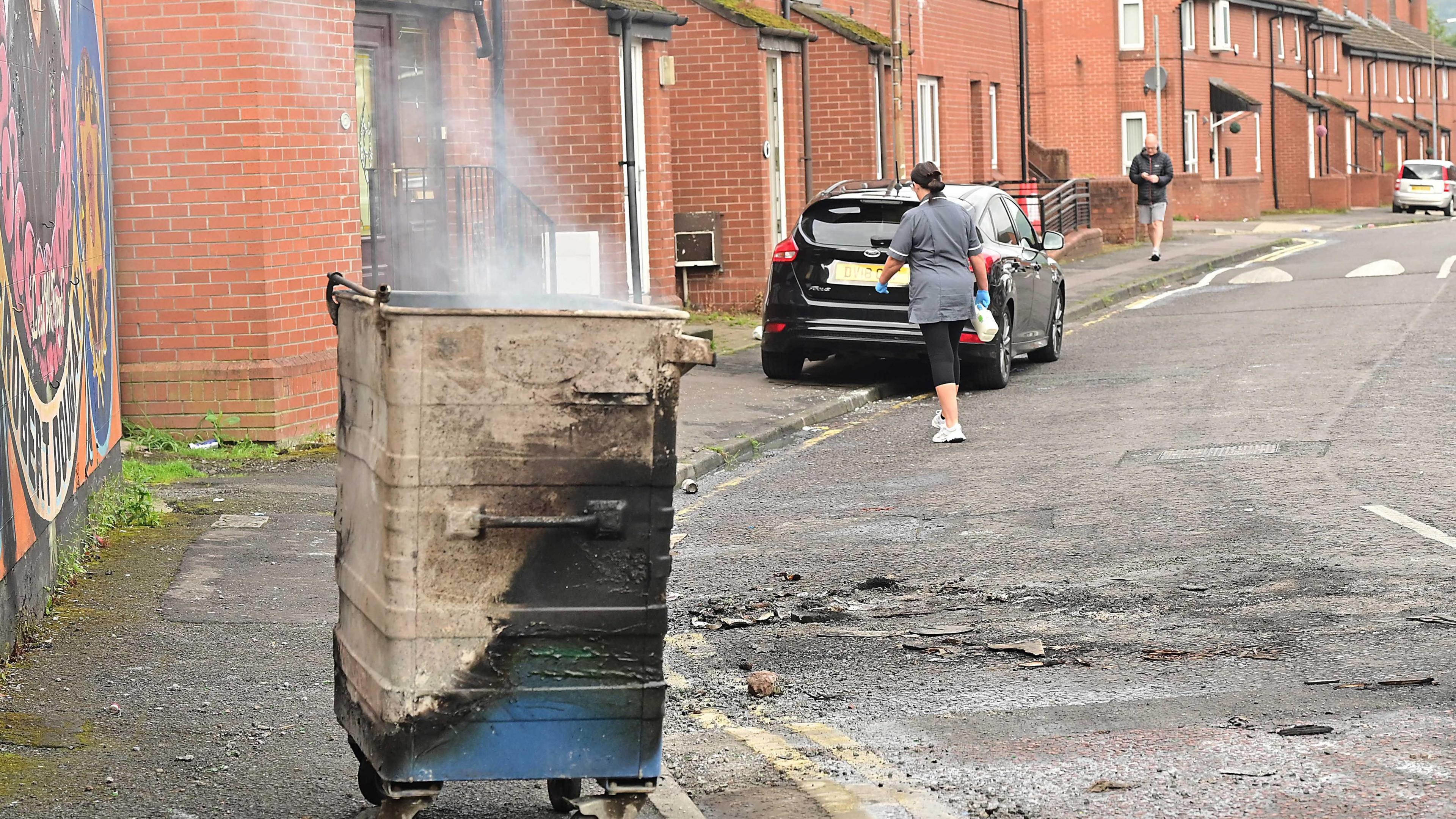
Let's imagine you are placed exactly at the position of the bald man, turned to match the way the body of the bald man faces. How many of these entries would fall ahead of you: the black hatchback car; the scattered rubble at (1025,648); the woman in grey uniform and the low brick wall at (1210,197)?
3

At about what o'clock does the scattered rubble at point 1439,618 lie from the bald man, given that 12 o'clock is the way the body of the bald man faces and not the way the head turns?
The scattered rubble is roughly at 12 o'clock from the bald man.

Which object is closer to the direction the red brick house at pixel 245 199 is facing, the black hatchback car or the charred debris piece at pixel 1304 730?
the charred debris piece

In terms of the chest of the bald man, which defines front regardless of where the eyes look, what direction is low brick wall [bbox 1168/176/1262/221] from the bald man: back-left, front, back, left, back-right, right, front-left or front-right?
back

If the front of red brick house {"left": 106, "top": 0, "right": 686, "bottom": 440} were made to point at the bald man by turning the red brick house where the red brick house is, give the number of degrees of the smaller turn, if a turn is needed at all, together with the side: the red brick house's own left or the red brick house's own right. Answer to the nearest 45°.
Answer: approximately 90° to the red brick house's own left

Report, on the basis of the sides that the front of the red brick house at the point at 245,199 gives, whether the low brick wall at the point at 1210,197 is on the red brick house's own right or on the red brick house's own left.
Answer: on the red brick house's own left

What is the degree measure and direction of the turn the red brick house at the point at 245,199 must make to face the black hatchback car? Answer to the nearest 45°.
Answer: approximately 90° to its left

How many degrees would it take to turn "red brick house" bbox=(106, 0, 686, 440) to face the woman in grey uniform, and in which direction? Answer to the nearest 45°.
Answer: approximately 45° to its left
